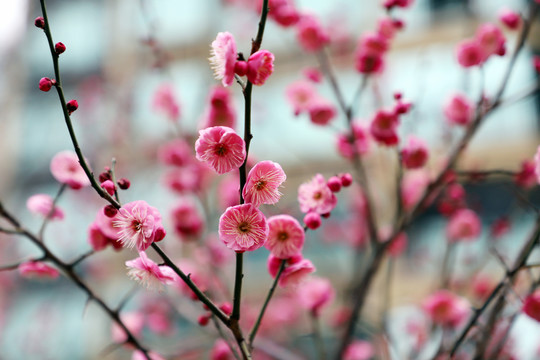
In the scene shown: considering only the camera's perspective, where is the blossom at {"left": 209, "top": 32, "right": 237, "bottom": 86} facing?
facing to the left of the viewer

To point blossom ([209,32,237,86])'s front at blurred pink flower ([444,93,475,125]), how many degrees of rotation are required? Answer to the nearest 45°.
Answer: approximately 135° to its right

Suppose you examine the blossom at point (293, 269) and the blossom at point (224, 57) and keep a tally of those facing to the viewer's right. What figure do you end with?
1

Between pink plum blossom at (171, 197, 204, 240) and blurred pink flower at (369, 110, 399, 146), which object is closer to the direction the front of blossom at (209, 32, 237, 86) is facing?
the pink plum blossom

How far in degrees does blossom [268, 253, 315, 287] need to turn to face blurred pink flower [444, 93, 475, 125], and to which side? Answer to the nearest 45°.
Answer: approximately 45° to its left

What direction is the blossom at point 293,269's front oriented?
to the viewer's right

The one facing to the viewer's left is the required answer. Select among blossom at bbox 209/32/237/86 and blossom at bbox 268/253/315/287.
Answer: blossom at bbox 209/32/237/86

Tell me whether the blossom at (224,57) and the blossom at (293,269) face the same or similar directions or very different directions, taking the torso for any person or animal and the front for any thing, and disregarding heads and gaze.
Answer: very different directions
